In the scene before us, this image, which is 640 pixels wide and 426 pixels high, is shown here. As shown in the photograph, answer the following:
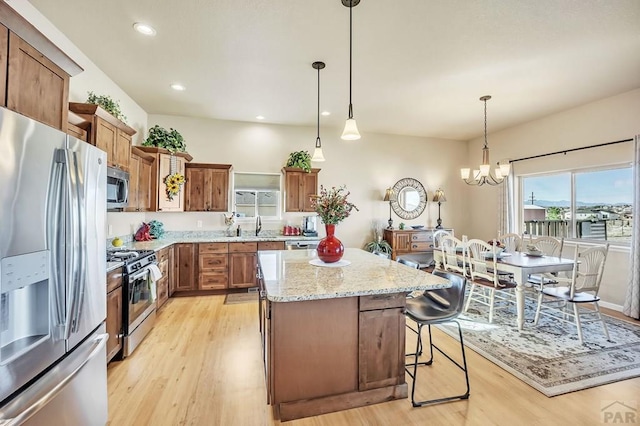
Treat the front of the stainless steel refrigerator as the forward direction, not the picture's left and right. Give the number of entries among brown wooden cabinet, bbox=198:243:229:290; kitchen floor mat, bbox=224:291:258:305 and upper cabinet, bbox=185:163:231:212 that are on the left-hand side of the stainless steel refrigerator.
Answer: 3

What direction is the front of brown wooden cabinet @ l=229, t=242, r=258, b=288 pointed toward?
toward the camera

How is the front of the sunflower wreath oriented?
toward the camera

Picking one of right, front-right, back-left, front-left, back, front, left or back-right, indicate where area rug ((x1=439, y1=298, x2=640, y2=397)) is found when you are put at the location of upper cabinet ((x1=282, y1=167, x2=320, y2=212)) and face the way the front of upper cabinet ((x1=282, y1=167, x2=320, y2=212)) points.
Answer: front-left

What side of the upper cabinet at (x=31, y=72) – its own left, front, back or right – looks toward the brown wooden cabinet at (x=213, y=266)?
left

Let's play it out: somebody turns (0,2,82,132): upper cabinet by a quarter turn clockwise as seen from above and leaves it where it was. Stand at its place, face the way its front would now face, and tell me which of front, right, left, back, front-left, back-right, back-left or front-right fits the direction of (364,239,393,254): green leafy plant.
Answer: back-left

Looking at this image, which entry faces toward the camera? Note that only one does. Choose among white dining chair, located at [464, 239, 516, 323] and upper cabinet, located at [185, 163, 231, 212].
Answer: the upper cabinet

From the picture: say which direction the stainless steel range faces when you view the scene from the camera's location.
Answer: facing the viewer and to the right of the viewer

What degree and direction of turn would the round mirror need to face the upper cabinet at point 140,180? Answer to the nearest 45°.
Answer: approximately 45° to its right

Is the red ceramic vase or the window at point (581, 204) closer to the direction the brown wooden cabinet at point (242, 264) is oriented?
the red ceramic vase

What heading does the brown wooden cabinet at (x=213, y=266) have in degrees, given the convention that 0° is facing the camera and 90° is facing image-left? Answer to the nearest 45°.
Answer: approximately 0°

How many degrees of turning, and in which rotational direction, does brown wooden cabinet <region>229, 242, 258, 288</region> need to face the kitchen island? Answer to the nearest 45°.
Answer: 0° — it already faces it

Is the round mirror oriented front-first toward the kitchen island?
yes
